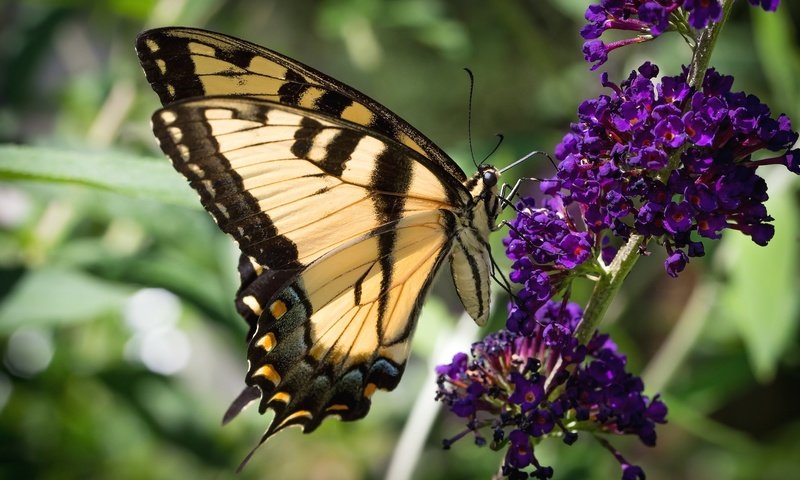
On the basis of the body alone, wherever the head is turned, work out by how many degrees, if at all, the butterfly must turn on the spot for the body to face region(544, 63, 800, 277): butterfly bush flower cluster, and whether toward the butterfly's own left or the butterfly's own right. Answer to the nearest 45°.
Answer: approximately 45° to the butterfly's own right

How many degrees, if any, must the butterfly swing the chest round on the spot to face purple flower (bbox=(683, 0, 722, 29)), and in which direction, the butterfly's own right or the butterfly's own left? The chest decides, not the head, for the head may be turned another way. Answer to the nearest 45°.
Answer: approximately 45° to the butterfly's own right

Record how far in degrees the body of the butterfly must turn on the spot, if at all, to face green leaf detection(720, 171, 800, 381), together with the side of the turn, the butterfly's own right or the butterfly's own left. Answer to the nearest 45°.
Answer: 0° — it already faces it

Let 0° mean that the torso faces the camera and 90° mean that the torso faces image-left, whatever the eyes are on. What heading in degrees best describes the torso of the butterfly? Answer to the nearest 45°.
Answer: approximately 270°
